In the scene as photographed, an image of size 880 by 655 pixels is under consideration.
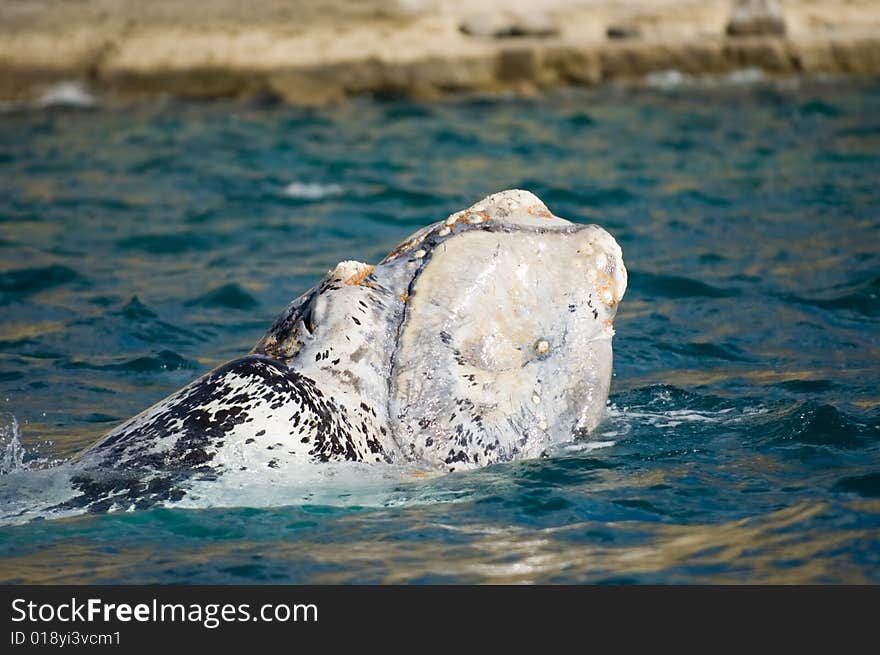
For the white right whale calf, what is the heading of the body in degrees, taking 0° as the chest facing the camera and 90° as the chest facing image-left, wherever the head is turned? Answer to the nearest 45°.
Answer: approximately 270°
